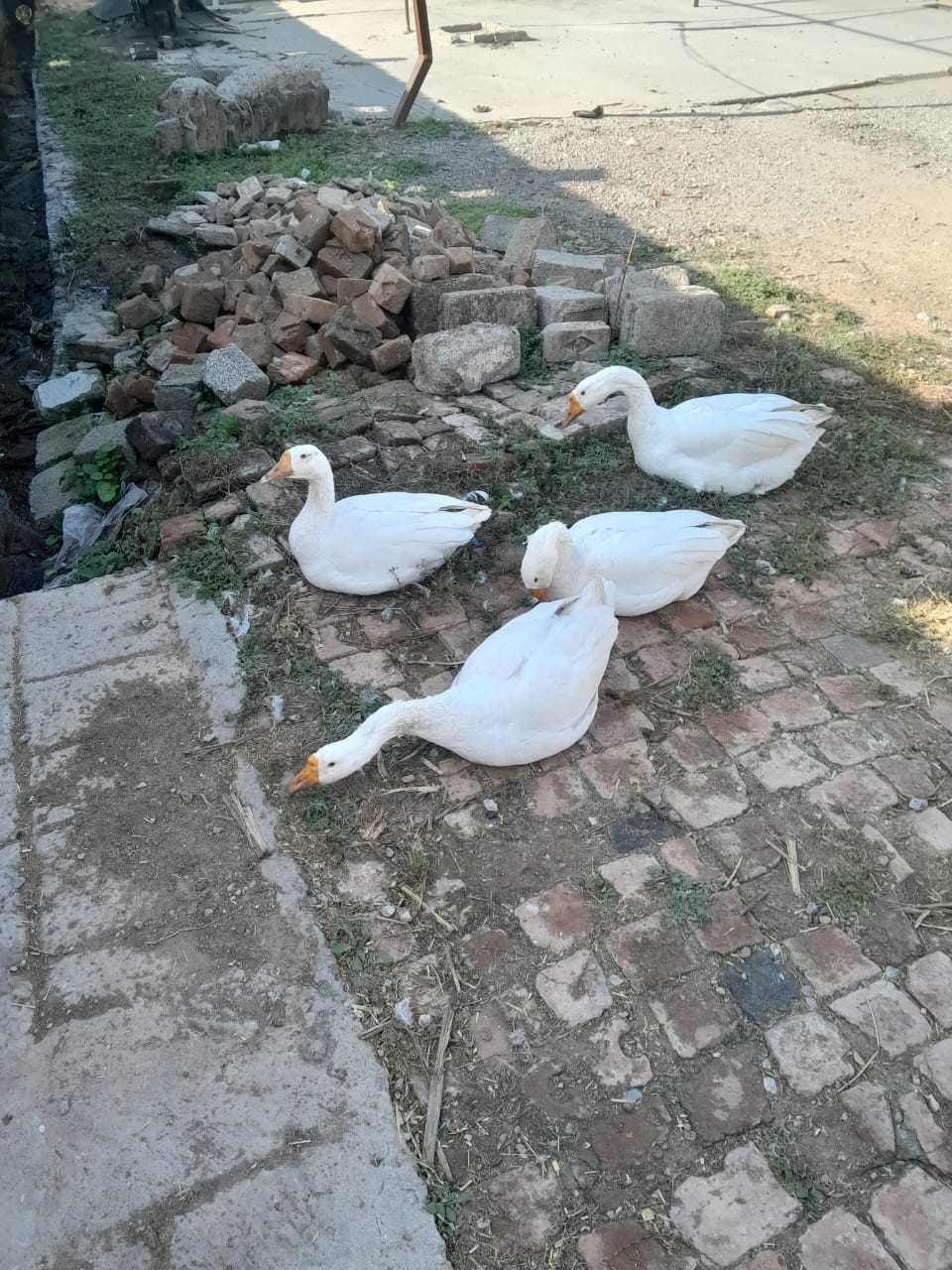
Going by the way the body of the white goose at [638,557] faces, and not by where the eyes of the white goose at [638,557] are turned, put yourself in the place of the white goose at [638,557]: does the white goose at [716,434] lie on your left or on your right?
on your right

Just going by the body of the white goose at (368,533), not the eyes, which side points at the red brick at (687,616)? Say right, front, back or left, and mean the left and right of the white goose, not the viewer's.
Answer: back

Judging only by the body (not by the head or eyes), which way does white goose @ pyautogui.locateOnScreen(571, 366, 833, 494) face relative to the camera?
to the viewer's left

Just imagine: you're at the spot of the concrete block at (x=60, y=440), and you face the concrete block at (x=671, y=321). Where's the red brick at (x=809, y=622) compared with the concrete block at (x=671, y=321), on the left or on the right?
right

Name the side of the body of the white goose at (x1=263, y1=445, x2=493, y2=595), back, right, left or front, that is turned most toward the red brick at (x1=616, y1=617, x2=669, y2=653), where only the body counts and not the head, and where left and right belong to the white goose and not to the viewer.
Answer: back

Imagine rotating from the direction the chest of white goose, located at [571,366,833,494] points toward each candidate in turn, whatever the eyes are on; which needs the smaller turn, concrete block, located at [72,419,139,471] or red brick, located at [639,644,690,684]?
the concrete block

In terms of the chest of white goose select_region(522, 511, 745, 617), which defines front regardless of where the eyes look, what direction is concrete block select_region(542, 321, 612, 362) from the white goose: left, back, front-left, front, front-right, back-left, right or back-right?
right

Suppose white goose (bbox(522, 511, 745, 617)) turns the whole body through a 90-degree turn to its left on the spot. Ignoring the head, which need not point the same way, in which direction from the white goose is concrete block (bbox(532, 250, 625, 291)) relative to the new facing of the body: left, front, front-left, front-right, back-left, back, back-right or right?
back

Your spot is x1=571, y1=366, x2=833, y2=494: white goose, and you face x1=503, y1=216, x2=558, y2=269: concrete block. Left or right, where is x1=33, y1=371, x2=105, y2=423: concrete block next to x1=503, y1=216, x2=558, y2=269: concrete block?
left

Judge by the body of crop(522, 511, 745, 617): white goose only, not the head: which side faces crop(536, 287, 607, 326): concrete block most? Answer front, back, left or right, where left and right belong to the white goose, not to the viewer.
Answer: right

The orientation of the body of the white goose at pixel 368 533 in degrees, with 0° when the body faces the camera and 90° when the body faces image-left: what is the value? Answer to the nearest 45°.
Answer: approximately 90°

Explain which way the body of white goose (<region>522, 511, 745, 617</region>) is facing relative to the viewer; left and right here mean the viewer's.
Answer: facing to the left of the viewer

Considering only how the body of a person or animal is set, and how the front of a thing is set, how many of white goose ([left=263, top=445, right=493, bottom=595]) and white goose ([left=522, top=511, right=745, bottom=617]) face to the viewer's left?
2
